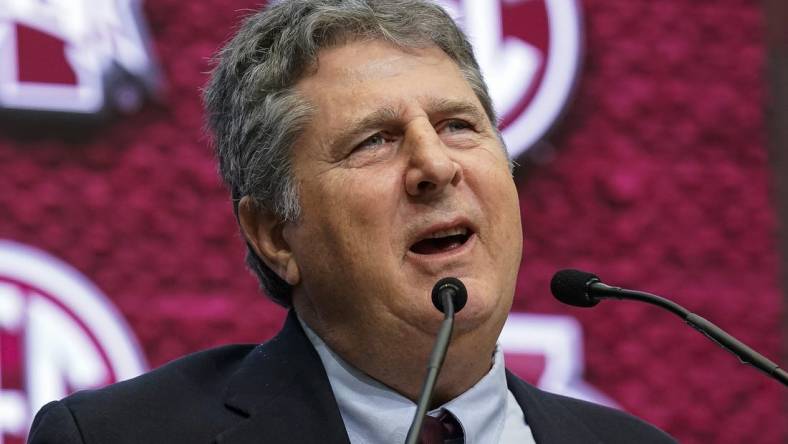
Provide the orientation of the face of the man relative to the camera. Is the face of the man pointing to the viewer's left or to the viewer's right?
to the viewer's right

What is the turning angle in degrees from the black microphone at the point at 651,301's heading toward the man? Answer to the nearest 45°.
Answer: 0° — it already faces them

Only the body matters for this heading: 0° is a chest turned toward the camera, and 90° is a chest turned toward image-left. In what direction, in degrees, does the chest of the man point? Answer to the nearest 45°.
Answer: approximately 315°

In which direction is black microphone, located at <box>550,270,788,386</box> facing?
to the viewer's left

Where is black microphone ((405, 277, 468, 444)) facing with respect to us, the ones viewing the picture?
facing away from the viewer

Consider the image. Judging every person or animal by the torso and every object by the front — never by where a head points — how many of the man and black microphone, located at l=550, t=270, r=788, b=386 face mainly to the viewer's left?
1

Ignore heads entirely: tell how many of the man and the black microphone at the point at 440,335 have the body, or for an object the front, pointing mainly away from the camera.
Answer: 1
